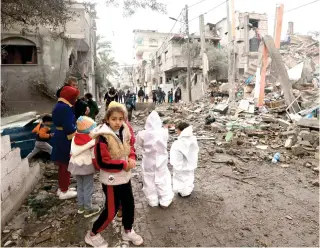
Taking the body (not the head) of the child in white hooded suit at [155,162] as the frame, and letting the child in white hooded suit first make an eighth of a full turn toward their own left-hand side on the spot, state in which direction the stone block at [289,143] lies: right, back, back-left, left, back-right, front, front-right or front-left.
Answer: right

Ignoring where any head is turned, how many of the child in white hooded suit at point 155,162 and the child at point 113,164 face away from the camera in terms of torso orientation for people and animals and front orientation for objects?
1

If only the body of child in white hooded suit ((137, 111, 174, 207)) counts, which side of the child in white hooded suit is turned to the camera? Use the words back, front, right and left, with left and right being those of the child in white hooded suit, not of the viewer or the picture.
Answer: back

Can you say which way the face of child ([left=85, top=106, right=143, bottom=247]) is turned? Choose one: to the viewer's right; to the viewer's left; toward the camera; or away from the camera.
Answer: toward the camera

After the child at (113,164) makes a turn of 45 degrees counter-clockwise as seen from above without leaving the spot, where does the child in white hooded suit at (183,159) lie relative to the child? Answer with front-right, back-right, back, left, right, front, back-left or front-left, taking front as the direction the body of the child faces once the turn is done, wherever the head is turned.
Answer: front-left

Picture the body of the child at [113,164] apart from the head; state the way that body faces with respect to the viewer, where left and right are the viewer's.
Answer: facing the viewer and to the right of the viewer

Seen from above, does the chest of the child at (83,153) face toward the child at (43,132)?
no

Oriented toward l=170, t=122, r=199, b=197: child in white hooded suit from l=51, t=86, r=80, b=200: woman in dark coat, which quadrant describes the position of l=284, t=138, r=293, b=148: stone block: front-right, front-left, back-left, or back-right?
front-left

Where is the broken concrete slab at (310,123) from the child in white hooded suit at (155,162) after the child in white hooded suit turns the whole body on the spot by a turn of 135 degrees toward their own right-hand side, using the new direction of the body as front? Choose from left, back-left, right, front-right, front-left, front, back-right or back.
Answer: left

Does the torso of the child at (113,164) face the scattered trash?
no

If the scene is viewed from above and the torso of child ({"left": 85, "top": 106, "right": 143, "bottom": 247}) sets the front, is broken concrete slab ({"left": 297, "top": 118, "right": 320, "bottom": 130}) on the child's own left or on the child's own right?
on the child's own left
